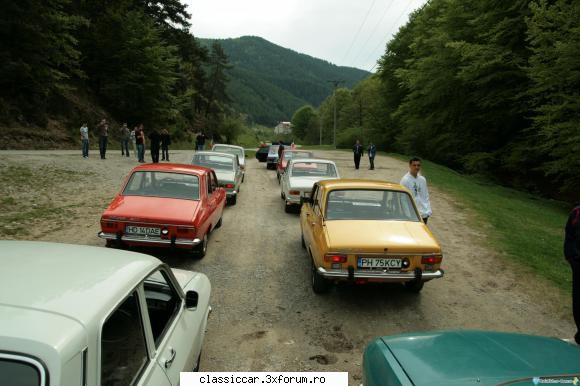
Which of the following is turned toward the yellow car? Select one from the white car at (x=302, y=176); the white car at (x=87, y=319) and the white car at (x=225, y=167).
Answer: the white car at (x=87, y=319)

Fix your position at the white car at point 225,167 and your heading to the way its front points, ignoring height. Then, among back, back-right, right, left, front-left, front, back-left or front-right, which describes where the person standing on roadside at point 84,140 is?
front-left

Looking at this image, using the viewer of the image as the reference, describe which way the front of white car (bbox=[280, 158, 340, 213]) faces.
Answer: facing away from the viewer

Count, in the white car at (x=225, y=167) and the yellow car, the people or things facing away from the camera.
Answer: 2

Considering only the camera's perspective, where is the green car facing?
facing away from the viewer and to the left of the viewer

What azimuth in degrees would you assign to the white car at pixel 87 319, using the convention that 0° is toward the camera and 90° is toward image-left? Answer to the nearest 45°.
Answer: approximately 225°

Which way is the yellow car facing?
away from the camera

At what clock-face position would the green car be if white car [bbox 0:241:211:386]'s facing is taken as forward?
The green car is roughly at 2 o'clock from the white car.

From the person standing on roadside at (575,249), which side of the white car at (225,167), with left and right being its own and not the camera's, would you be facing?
back

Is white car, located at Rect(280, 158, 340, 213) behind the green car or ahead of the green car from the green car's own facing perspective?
ahead

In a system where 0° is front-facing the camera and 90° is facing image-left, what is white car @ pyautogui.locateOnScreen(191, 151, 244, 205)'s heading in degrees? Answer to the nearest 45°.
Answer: approximately 180°

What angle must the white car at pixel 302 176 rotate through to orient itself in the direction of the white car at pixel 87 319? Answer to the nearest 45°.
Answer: approximately 180°

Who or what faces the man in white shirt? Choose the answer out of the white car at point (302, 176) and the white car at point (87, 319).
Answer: the white car at point (87, 319)

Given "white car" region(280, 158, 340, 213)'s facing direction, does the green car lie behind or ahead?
behind
